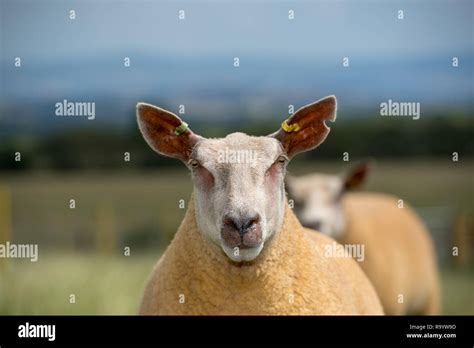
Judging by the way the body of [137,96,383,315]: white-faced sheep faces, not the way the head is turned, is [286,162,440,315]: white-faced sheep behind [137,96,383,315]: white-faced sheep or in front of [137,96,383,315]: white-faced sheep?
behind

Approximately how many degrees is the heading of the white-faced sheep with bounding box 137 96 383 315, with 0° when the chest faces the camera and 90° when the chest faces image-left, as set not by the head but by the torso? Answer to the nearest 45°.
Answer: approximately 0°
